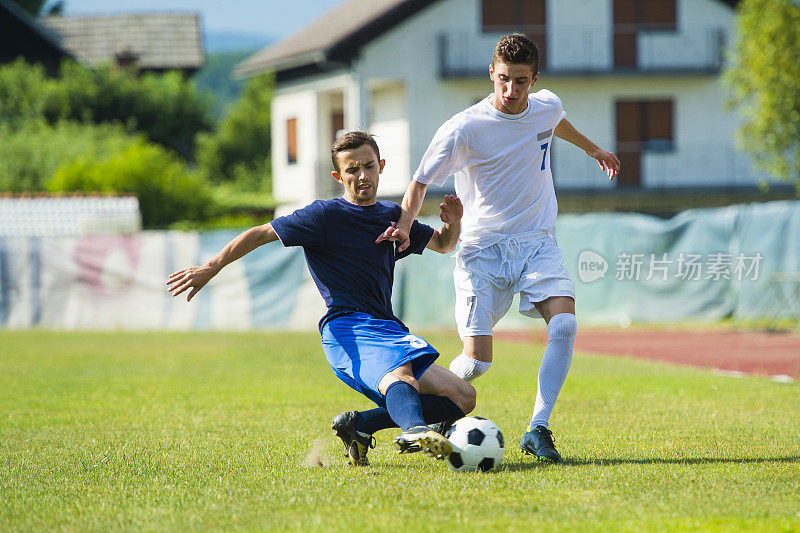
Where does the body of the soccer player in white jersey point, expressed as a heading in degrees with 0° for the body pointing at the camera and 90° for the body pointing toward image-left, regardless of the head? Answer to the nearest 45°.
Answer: approximately 0°

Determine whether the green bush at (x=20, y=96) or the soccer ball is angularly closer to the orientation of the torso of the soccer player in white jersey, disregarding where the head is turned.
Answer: the soccer ball

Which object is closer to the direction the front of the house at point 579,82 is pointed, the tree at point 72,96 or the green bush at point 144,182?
the green bush

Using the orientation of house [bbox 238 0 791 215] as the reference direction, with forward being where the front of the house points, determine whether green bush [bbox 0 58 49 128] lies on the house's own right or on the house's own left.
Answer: on the house's own right

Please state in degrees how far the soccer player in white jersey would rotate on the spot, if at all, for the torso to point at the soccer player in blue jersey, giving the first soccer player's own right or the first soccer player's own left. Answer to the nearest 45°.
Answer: approximately 45° to the first soccer player's own right

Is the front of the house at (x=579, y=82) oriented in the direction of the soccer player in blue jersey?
yes

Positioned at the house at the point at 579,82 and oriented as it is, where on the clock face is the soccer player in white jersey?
The soccer player in white jersey is roughly at 12 o'clock from the house.

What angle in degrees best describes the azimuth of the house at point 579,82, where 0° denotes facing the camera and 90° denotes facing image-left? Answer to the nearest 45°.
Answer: approximately 0°
